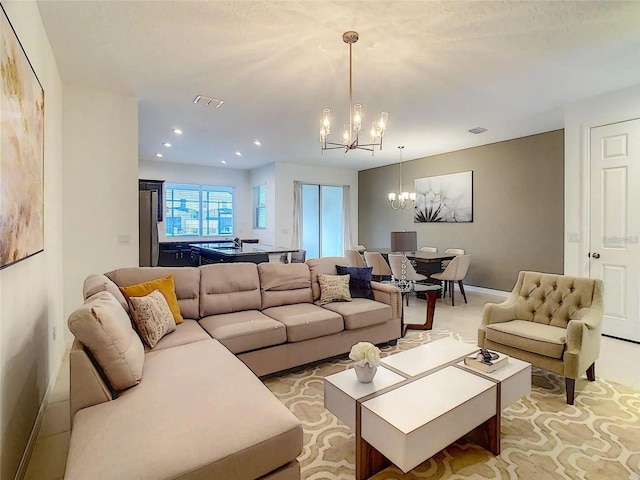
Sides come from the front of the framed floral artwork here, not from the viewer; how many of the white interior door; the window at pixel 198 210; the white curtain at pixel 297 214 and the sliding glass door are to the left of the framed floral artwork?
1

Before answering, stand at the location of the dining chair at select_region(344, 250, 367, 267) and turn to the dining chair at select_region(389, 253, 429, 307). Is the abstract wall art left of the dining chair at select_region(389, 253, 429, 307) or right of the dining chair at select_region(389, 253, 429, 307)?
right

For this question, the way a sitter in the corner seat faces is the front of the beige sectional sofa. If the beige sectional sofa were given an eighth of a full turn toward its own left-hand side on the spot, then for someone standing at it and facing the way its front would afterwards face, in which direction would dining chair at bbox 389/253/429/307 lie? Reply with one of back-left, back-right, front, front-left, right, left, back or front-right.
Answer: front-left

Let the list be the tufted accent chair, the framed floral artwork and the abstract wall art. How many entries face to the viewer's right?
1

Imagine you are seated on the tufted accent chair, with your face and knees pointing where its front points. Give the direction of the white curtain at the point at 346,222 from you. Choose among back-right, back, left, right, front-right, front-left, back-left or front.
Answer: right

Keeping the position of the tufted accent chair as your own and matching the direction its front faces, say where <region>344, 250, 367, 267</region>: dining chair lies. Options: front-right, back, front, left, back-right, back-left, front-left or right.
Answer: right

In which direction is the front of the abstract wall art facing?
to the viewer's right

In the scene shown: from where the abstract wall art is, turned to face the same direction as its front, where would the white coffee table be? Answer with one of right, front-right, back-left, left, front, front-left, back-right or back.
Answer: front-right

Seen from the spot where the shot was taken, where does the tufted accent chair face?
facing the viewer and to the left of the viewer

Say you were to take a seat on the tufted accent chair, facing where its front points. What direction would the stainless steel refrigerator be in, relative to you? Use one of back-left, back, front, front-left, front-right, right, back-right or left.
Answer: front-right

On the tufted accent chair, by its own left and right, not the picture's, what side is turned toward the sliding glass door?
right

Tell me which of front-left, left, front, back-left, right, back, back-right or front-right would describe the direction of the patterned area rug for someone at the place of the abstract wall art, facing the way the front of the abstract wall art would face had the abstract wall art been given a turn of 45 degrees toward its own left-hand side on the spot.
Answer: right

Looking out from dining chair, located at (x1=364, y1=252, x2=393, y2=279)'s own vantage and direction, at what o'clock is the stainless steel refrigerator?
The stainless steel refrigerator is roughly at 7 o'clock from the dining chair.

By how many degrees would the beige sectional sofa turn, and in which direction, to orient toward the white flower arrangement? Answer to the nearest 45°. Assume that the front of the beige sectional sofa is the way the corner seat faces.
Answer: approximately 45° to its left

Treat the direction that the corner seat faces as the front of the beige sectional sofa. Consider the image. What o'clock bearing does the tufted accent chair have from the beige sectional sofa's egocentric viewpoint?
The tufted accent chair is roughly at 10 o'clock from the beige sectional sofa.
